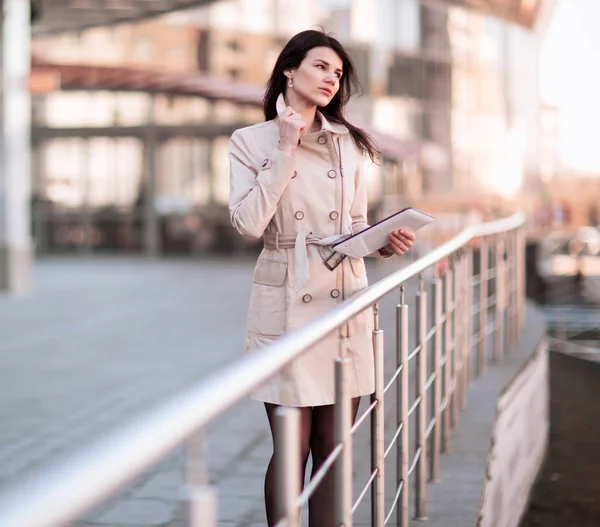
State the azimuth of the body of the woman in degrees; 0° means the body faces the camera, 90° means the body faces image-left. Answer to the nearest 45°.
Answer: approximately 315°

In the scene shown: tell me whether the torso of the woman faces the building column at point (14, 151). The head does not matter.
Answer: no

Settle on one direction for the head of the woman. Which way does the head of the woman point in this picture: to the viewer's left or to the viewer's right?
to the viewer's right
